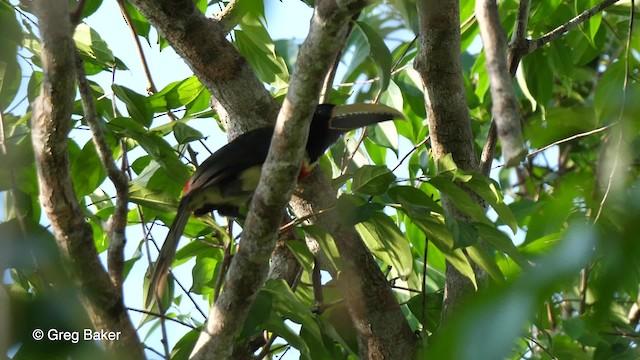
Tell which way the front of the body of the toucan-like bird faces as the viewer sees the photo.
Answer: to the viewer's right

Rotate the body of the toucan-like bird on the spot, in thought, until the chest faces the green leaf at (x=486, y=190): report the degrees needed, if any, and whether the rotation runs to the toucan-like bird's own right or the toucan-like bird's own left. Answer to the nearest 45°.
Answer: approximately 45° to the toucan-like bird's own right

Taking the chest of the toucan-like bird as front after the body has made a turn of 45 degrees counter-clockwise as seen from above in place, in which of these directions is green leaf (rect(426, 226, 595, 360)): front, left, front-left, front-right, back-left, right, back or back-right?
back-right

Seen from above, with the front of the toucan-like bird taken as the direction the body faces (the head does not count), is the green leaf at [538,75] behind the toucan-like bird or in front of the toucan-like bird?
in front
